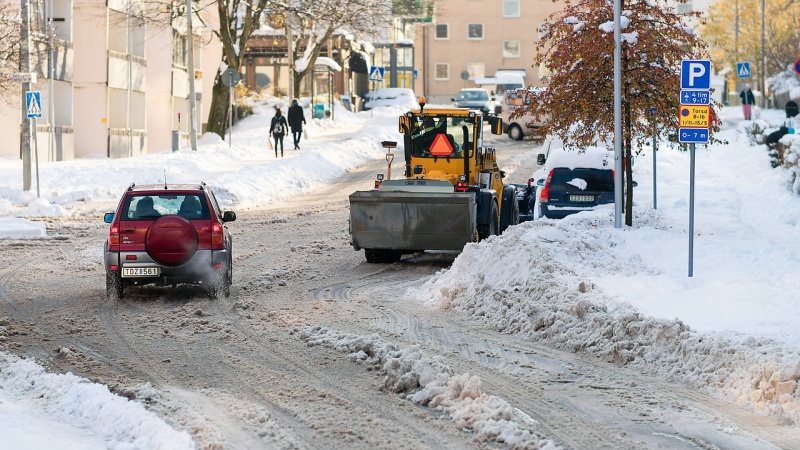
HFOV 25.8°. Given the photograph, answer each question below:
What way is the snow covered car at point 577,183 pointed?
away from the camera

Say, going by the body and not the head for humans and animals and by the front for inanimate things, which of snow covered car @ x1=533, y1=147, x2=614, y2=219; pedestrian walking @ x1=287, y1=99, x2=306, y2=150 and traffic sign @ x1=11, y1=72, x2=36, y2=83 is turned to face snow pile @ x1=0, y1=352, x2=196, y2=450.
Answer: the traffic sign

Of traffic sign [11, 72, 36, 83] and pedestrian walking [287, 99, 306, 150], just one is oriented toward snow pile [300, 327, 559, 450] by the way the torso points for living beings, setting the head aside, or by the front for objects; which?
the traffic sign

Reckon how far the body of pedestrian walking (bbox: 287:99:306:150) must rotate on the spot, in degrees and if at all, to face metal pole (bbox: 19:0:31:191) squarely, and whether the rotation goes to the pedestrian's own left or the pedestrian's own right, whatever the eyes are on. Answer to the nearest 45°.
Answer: approximately 180°

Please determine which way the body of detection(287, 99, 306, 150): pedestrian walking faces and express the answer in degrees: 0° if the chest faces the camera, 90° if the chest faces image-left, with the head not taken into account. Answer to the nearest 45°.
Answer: approximately 180°

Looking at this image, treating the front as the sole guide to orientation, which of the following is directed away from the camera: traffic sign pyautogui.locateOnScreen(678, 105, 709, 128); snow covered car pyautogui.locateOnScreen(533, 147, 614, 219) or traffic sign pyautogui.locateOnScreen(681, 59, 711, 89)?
the snow covered car

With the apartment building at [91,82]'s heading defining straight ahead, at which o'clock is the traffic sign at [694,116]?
The traffic sign is roughly at 1 o'clock from the apartment building.

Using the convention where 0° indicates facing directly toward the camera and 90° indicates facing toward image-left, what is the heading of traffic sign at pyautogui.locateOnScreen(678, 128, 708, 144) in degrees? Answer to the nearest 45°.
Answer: approximately 0°

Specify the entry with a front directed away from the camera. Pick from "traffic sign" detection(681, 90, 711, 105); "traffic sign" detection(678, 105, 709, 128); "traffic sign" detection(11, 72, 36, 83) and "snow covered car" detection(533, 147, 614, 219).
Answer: the snow covered car

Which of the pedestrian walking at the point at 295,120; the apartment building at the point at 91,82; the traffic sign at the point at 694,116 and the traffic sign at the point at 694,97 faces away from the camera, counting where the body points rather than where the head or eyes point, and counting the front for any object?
the pedestrian walking

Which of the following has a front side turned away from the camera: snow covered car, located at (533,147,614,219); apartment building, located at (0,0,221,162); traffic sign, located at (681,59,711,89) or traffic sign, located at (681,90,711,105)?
the snow covered car

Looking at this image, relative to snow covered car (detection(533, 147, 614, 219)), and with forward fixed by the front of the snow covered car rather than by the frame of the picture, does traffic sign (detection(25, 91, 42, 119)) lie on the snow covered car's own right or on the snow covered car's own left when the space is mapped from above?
on the snow covered car's own left
